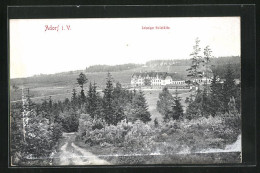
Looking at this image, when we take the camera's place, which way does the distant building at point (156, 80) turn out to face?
facing the viewer
